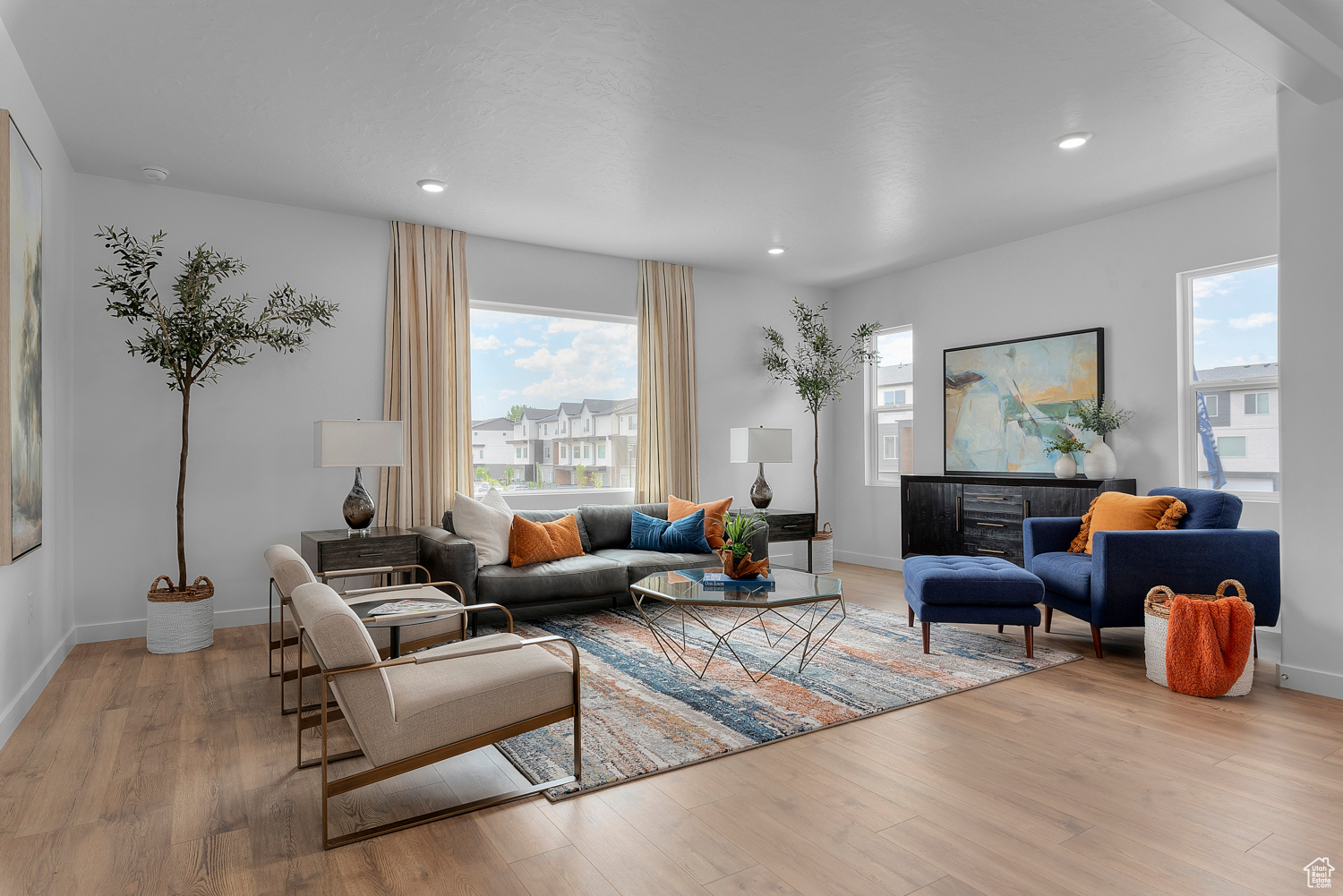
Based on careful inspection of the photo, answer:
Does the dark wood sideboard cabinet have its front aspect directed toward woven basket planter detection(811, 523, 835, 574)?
no

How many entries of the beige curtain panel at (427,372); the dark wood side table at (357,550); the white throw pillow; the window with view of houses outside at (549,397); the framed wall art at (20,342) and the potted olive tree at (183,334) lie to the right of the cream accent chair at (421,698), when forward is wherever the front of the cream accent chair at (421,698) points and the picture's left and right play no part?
0

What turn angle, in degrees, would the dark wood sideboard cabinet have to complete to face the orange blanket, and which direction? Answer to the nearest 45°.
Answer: approximately 90° to its left

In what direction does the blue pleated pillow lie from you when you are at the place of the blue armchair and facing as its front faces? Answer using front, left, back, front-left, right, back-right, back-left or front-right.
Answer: front-right

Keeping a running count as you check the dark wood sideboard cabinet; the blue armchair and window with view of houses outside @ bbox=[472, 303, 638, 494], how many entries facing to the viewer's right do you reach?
0

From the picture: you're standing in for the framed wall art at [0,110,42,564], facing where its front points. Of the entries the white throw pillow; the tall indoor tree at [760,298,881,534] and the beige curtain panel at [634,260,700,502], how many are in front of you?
3

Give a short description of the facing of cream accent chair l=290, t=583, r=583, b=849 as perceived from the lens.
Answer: facing away from the viewer and to the right of the viewer

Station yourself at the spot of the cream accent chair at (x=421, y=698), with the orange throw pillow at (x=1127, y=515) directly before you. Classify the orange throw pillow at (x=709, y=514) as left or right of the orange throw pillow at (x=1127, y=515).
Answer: left

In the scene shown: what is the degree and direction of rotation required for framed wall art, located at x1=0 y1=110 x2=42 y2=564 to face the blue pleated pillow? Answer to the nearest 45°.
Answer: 0° — it already faces it

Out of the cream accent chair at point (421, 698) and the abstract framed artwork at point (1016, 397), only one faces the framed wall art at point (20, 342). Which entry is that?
the abstract framed artwork

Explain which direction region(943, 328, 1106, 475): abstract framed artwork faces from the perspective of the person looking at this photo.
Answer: facing the viewer and to the left of the viewer

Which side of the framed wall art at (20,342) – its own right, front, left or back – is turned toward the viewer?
right

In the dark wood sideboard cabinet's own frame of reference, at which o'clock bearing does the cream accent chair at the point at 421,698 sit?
The cream accent chair is roughly at 11 o'clock from the dark wood sideboard cabinet.

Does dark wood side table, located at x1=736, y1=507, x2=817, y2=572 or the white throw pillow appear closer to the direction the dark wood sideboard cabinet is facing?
the white throw pillow

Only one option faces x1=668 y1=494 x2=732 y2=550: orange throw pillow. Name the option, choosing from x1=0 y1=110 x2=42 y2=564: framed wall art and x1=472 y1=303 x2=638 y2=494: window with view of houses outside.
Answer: the framed wall art

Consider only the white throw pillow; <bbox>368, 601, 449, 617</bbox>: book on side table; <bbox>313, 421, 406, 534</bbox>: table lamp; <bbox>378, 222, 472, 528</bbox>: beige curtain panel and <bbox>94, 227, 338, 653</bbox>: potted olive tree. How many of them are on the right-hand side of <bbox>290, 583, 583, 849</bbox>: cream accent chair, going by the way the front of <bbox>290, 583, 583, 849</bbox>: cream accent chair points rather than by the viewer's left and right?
0

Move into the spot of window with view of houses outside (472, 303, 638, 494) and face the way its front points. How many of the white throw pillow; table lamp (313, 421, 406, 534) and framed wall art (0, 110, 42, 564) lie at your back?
0
